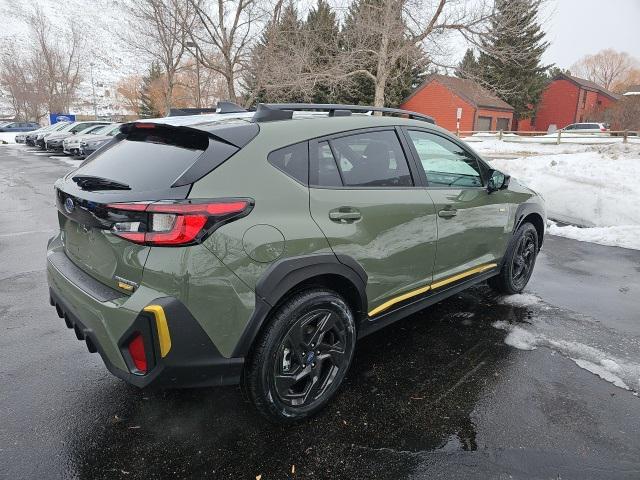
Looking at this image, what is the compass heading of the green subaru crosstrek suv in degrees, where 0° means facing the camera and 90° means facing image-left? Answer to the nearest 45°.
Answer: approximately 225°

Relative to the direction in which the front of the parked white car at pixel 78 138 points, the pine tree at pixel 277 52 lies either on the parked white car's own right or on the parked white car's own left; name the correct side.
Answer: on the parked white car's own left

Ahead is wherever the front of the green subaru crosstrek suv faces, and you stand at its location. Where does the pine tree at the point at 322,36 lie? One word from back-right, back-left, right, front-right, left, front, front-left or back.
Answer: front-left

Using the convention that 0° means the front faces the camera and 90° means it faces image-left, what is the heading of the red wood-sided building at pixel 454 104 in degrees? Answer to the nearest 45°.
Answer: approximately 315°

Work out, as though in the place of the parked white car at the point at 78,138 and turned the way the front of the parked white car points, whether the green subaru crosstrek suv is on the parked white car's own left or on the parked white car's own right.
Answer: on the parked white car's own left

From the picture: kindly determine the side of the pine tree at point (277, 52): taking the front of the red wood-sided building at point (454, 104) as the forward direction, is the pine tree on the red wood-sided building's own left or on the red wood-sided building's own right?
on the red wood-sided building's own right

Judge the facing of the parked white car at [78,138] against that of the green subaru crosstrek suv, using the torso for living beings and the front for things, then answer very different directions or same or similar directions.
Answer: very different directions

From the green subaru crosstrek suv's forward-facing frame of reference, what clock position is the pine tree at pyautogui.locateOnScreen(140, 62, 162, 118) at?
The pine tree is roughly at 10 o'clock from the green subaru crosstrek suv.

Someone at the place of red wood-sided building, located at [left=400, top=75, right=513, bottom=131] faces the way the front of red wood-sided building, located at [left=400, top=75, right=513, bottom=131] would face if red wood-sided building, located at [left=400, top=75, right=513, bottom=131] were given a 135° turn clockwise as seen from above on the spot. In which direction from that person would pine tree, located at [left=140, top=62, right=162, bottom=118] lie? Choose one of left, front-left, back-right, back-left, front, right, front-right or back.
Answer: front

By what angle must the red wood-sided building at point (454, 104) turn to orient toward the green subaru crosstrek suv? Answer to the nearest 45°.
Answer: approximately 45° to its right

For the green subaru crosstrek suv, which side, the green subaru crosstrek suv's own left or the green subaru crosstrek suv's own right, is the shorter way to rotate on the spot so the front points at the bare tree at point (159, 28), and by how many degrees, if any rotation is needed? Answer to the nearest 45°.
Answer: approximately 45° to the green subaru crosstrek suv's own left
